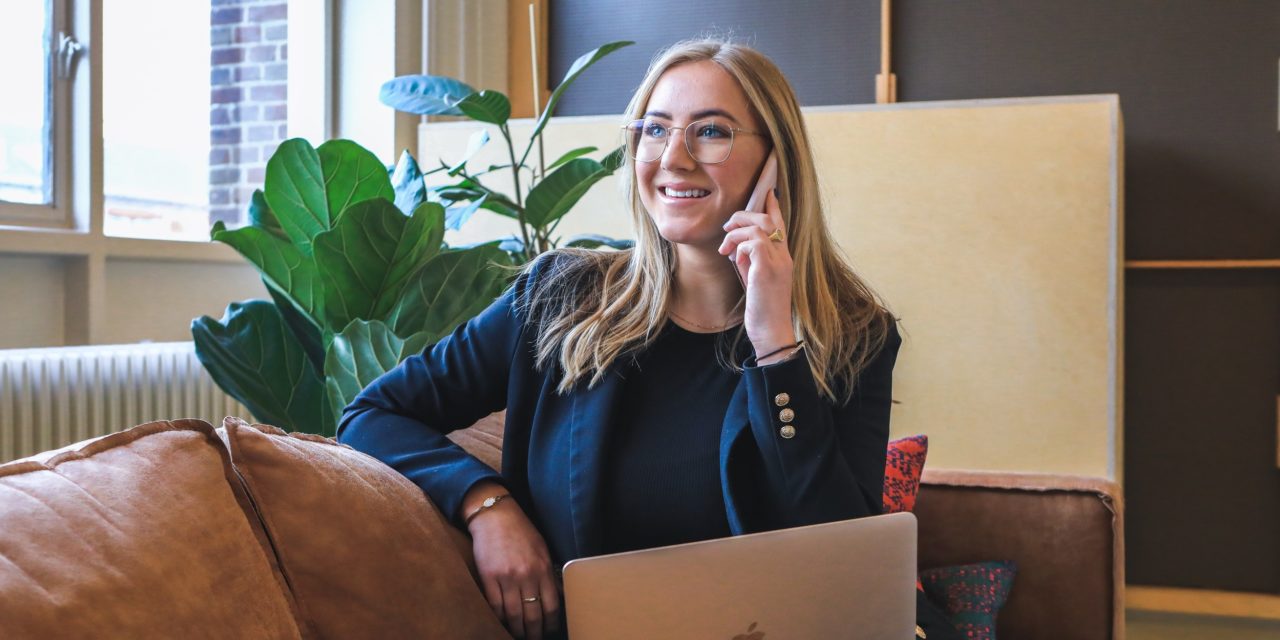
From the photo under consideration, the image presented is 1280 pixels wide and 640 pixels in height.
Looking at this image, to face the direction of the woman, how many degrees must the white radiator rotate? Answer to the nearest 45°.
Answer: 0° — it already faces them

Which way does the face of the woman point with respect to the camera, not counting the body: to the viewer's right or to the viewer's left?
to the viewer's left

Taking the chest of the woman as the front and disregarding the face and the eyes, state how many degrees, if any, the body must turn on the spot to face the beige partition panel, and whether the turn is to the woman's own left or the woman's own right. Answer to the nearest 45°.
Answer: approximately 135° to the woman's own left

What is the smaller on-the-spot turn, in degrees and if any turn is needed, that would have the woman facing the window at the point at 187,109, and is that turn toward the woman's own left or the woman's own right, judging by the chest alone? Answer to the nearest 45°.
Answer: approximately 135° to the woman's own right

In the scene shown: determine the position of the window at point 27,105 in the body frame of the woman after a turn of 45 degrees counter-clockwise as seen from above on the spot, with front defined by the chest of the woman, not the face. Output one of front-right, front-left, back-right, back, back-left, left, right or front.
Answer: back

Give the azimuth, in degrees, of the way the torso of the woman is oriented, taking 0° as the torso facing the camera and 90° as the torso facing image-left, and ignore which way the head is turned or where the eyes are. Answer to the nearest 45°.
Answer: approximately 0°

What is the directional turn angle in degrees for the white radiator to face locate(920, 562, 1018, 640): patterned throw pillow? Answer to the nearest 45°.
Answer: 0° — it already faces it
